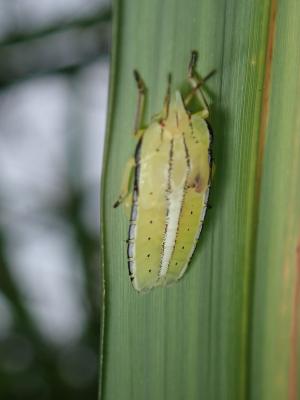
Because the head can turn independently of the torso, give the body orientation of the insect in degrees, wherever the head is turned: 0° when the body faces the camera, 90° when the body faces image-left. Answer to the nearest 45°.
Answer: approximately 180°
